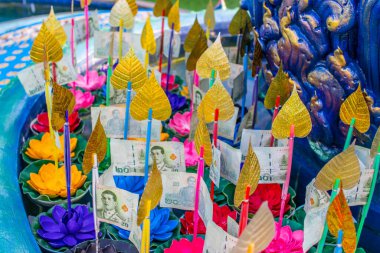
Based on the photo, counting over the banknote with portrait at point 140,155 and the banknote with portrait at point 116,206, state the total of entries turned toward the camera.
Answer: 2

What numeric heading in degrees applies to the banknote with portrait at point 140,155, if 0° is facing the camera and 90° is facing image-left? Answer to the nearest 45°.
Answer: approximately 0°

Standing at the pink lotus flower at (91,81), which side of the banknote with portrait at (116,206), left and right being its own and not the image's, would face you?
back

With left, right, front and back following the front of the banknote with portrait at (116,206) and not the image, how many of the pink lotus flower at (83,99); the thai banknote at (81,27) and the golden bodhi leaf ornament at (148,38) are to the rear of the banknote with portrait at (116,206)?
3

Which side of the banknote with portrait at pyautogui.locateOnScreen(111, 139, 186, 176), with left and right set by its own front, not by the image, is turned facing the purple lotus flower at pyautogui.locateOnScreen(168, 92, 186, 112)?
back

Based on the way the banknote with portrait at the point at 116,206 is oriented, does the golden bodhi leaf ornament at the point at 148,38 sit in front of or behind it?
behind

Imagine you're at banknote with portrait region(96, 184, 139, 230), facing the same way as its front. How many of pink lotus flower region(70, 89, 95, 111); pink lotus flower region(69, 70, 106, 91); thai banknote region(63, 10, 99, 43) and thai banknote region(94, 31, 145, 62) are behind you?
4
